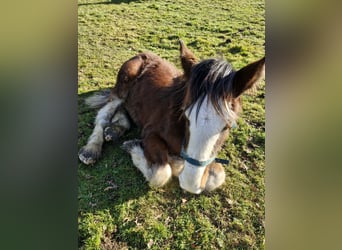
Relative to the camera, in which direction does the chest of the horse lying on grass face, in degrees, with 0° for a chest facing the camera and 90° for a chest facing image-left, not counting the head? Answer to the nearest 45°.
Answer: approximately 315°
